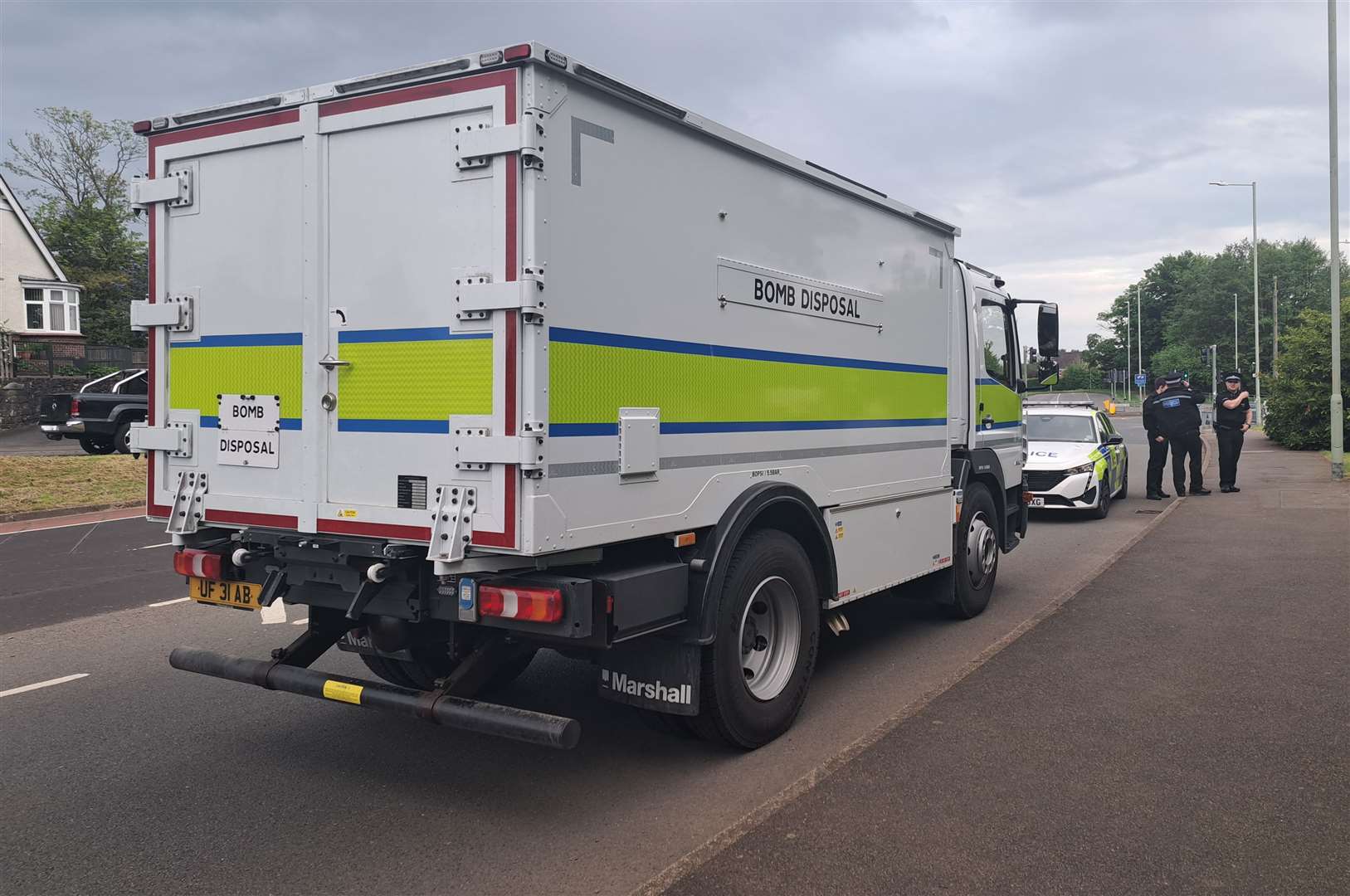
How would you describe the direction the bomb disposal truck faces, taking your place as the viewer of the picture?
facing away from the viewer and to the right of the viewer

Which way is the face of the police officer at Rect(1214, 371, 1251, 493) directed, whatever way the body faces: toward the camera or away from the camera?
toward the camera

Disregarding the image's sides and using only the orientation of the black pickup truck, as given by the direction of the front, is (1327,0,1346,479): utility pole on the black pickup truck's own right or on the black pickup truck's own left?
on the black pickup truck's own right

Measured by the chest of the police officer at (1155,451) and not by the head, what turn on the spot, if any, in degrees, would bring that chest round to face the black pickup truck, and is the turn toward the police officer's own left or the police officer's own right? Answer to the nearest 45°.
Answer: approximately 180°

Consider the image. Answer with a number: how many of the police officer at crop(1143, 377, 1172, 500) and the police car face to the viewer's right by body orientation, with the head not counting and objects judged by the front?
1

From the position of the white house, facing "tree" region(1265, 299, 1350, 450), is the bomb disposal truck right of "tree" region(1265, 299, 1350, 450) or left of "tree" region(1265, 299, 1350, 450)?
right

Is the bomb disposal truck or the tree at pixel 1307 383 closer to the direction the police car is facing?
the bomb disposal truck

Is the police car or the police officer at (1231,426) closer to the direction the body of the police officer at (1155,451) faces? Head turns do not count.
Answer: the police officer

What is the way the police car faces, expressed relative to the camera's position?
facing the viewer and to the left of the viewer

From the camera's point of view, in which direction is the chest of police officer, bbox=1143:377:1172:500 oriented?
to the viewer's right

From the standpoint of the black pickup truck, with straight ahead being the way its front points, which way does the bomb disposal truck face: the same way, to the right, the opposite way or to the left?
the same way

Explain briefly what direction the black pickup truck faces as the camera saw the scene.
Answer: facing away from the viewer and to the right of the viewer

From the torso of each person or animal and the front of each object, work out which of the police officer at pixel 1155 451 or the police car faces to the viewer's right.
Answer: the police officer

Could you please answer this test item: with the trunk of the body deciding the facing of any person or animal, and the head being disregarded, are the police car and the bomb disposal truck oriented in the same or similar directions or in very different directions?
very different directions
